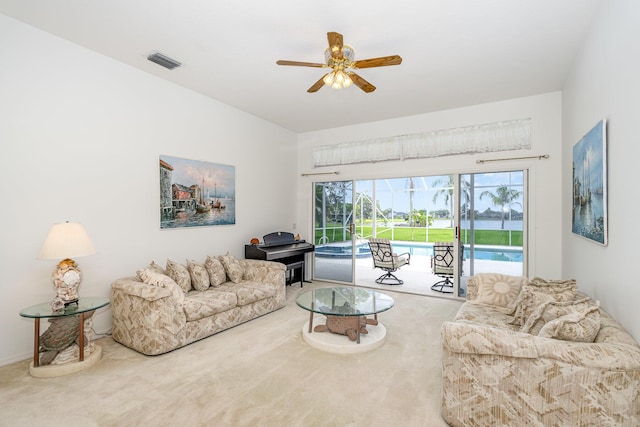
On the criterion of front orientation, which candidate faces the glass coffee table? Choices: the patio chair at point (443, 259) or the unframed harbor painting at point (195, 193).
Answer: the unframed harbor painting

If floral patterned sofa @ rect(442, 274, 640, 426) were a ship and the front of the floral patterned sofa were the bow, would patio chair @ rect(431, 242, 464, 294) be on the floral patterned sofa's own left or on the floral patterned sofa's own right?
on the floral patterned sofa's own right

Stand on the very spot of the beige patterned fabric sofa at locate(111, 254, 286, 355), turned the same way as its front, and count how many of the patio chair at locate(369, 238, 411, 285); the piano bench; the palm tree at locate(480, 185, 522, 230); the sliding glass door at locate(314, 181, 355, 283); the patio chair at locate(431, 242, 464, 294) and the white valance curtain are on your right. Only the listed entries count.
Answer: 0

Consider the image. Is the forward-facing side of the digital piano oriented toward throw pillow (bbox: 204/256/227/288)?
no

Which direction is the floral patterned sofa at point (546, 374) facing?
to the viewer's left

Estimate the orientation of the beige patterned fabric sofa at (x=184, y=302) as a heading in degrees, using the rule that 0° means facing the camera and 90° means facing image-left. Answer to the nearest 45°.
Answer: approximately 315°

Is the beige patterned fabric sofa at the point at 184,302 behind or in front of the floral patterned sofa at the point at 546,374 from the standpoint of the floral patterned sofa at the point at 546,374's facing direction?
in front

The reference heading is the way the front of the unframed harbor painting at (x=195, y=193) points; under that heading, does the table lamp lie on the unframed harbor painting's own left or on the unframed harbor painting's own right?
on the unframed harbor painting's own right

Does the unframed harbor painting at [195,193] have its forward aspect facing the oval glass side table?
no

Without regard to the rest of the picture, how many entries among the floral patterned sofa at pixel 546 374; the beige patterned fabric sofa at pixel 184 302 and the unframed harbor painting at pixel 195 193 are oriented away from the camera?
0

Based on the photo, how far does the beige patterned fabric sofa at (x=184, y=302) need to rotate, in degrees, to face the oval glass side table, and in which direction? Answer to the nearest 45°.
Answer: approximately 135° to its right

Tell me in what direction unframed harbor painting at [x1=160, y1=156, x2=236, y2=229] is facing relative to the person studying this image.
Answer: facing the viewer and to the right of the viewer

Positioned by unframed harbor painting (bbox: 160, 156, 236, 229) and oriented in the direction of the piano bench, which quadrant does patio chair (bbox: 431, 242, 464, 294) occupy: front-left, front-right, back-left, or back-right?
front-right

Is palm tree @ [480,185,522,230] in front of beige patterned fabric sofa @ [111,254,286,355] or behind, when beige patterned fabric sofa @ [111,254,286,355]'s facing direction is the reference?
in front
